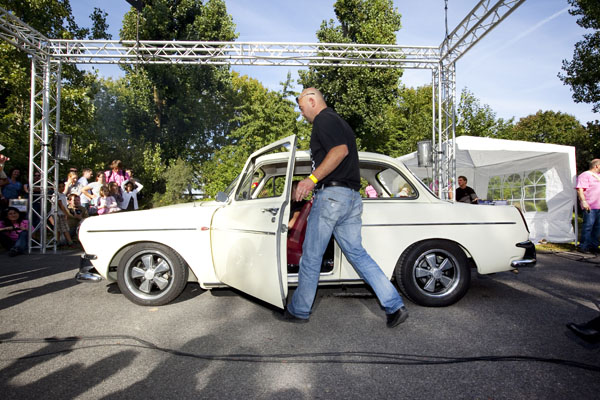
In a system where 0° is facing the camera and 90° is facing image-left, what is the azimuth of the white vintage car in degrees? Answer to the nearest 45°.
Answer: approximately 90°

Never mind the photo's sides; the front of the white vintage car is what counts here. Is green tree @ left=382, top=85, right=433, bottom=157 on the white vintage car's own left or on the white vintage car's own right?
on the white vintage car's own right

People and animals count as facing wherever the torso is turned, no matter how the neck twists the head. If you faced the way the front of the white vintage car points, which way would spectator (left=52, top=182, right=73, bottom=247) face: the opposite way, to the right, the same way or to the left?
the opposite way

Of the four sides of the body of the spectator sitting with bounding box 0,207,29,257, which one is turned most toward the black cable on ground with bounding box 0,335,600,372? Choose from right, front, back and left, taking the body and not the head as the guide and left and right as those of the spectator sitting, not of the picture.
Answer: front

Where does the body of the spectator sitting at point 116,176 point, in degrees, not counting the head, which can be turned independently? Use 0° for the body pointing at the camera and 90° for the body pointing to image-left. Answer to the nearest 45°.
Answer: approximately 0°

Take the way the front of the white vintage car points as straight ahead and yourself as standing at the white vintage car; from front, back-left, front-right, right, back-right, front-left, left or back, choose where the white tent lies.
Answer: back-right

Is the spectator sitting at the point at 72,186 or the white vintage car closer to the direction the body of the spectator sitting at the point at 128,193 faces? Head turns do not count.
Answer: the white vintage car

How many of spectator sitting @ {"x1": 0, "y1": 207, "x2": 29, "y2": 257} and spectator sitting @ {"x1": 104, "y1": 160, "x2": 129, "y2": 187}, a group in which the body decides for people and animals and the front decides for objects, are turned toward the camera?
2
